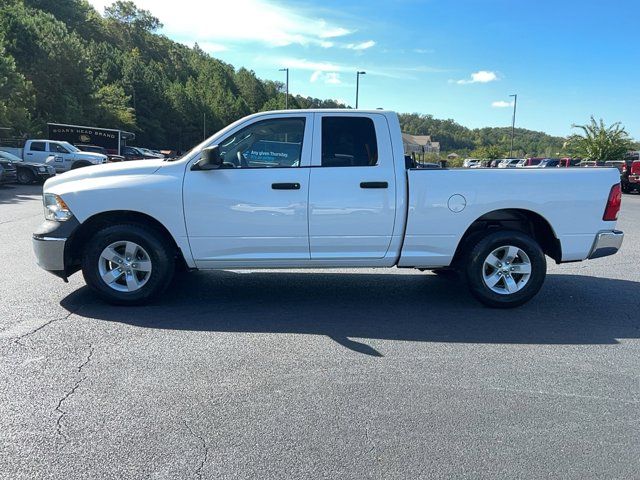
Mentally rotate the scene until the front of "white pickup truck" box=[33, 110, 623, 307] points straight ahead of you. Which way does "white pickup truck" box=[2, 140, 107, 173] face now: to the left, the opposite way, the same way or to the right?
the opposite way

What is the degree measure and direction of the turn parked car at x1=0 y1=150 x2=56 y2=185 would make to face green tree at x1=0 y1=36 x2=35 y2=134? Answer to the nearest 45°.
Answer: approximately 135° to its left

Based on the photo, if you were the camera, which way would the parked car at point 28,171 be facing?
facing the viewer and to the right of the viewer

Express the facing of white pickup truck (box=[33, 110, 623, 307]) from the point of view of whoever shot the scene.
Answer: facing to the left of the viewer

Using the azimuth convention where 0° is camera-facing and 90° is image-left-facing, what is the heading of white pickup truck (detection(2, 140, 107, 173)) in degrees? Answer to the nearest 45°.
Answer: approximately 315°

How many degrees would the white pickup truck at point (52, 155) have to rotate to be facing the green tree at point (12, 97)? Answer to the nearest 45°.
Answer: approximately 135° to its left

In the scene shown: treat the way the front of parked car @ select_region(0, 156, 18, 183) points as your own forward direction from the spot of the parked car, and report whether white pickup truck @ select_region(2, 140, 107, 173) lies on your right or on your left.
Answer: on your left

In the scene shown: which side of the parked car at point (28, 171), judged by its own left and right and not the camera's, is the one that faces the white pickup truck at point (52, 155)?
left

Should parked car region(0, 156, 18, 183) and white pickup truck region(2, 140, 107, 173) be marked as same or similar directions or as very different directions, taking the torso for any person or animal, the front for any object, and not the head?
same or similar directions
